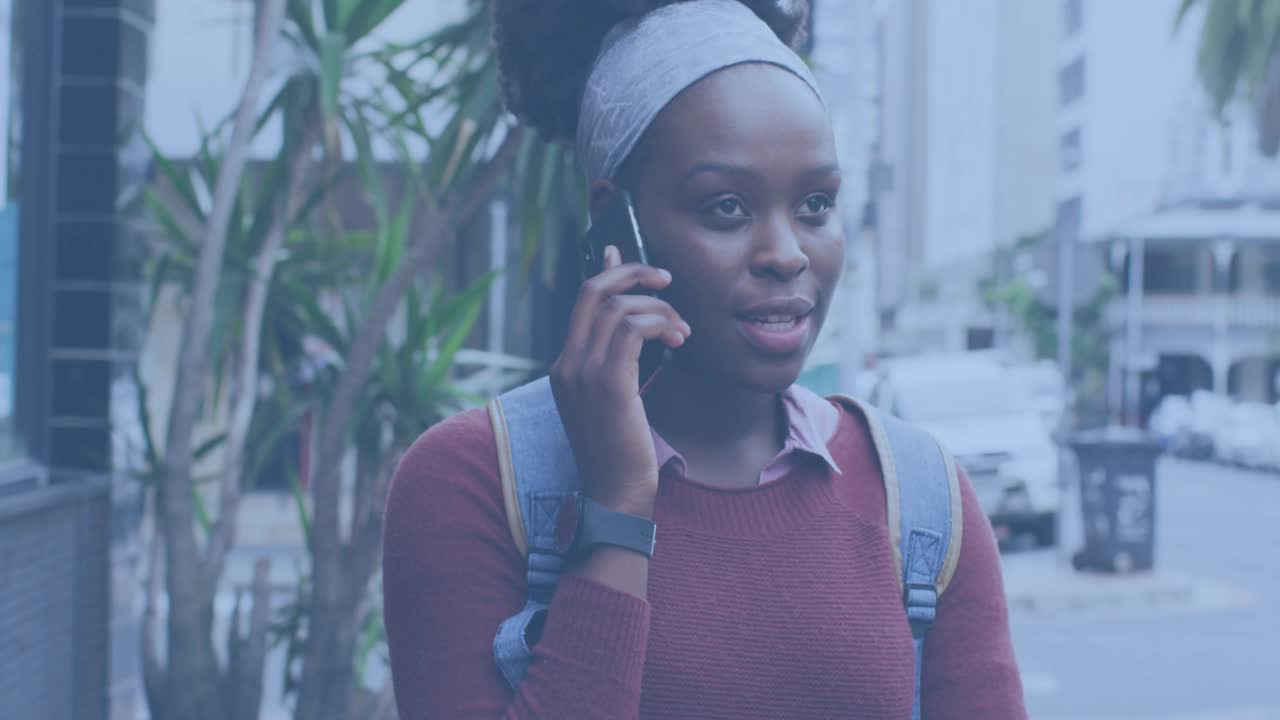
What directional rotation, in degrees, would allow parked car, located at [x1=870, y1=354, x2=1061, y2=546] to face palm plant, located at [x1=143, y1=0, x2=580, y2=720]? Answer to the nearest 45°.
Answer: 0° — it already faces it

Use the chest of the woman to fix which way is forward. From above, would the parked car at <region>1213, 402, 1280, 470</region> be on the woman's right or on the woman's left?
on the woman's left

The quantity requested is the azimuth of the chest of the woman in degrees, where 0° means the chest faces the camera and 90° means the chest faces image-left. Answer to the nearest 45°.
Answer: approximately 315°

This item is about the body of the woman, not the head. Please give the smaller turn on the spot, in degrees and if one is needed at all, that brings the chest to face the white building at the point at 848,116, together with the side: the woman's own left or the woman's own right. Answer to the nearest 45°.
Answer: approximately 135° to the woman's own left

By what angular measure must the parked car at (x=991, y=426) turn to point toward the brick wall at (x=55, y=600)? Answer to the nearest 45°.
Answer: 0° — it already faces it

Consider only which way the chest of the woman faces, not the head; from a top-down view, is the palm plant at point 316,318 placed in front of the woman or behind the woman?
behind

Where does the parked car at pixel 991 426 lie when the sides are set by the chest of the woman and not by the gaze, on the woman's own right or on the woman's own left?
on the woman's own left

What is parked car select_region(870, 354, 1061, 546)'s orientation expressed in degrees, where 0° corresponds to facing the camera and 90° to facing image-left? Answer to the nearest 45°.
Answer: approximately 0°

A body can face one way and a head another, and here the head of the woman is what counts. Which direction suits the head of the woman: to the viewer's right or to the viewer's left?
to the viewer's right
